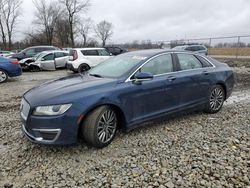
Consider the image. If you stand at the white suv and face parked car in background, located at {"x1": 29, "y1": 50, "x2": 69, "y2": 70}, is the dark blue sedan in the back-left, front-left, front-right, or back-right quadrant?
back-left

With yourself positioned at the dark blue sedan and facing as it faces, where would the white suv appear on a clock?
The white suv is roughly at 4 o'clock from the dark blue sedan.

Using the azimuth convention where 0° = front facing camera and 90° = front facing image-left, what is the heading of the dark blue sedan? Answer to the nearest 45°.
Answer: approximately 45°

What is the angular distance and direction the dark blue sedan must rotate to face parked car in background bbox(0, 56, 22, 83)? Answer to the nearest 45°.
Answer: approximately 90° to its right

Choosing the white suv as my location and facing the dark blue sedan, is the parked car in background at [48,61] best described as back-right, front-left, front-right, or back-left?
back-right
